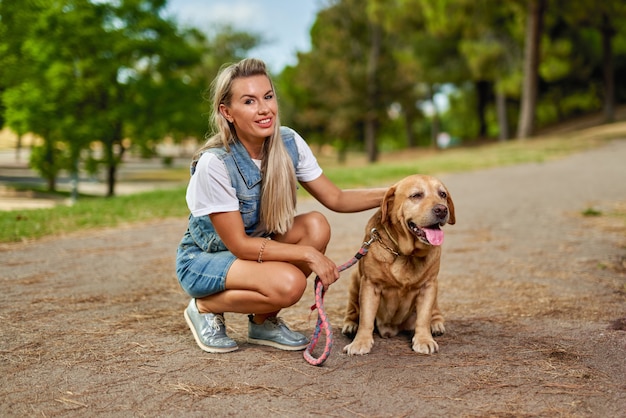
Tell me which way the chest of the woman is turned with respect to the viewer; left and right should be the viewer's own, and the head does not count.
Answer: facing the viewer and to the right of the viewer

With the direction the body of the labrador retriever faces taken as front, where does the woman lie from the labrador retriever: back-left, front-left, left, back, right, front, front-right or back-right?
right

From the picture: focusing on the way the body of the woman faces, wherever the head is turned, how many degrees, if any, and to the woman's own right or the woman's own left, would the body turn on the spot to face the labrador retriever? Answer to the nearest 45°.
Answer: approximately 45° to the woman's own left

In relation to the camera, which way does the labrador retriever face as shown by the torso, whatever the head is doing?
toward the camera

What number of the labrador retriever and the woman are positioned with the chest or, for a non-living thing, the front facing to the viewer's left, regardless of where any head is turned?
0
